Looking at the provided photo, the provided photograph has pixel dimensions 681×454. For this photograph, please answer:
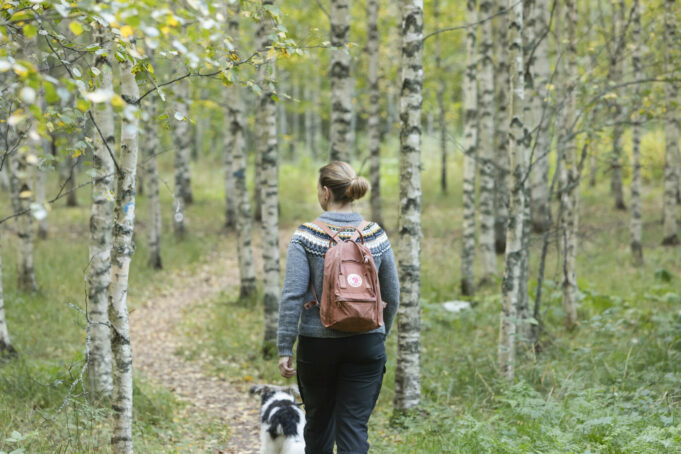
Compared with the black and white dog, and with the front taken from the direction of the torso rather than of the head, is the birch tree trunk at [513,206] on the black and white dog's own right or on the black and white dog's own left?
on the black and white dog's own right

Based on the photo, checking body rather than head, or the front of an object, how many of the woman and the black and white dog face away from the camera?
2

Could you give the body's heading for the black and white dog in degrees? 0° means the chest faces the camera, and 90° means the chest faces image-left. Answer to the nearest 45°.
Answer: approximately 180°

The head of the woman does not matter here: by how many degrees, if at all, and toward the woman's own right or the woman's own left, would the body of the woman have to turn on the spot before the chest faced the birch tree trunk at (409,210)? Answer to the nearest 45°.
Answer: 0° — they already face it

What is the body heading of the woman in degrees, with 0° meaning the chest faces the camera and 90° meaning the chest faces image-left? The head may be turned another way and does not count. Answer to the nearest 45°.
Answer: approximately 180°

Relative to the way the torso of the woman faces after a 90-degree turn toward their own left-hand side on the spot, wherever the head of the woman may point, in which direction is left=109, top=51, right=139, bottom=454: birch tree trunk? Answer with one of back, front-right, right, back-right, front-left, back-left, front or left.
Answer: front

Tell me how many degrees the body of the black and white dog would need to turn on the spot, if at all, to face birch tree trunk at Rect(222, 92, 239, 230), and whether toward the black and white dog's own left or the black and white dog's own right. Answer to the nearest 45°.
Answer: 0° — it already faces it
